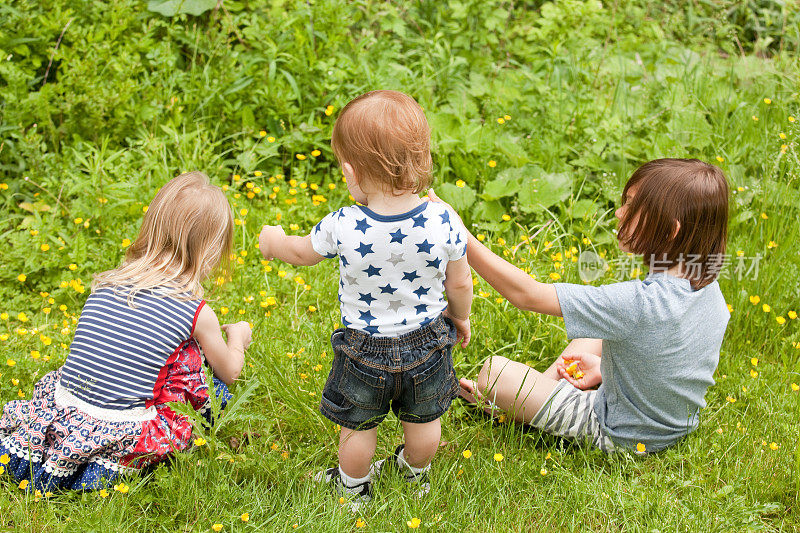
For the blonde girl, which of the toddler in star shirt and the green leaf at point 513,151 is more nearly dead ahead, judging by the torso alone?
the green leaf

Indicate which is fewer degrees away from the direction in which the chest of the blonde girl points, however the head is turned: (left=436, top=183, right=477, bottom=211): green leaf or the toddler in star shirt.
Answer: the green leaf

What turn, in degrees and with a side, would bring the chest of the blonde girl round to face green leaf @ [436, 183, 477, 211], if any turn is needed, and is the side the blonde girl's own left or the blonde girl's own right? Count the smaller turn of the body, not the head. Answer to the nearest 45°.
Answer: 0° — they already face it

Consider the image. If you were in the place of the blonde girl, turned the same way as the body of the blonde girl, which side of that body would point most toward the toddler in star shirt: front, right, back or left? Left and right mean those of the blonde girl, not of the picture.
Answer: right

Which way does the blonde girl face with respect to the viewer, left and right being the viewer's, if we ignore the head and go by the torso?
facing away from the viewer and to the right of the viewer

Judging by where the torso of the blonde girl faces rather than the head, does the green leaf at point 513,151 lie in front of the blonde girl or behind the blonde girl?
in front

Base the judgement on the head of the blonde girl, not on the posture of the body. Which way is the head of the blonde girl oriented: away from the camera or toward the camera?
away from the camera
